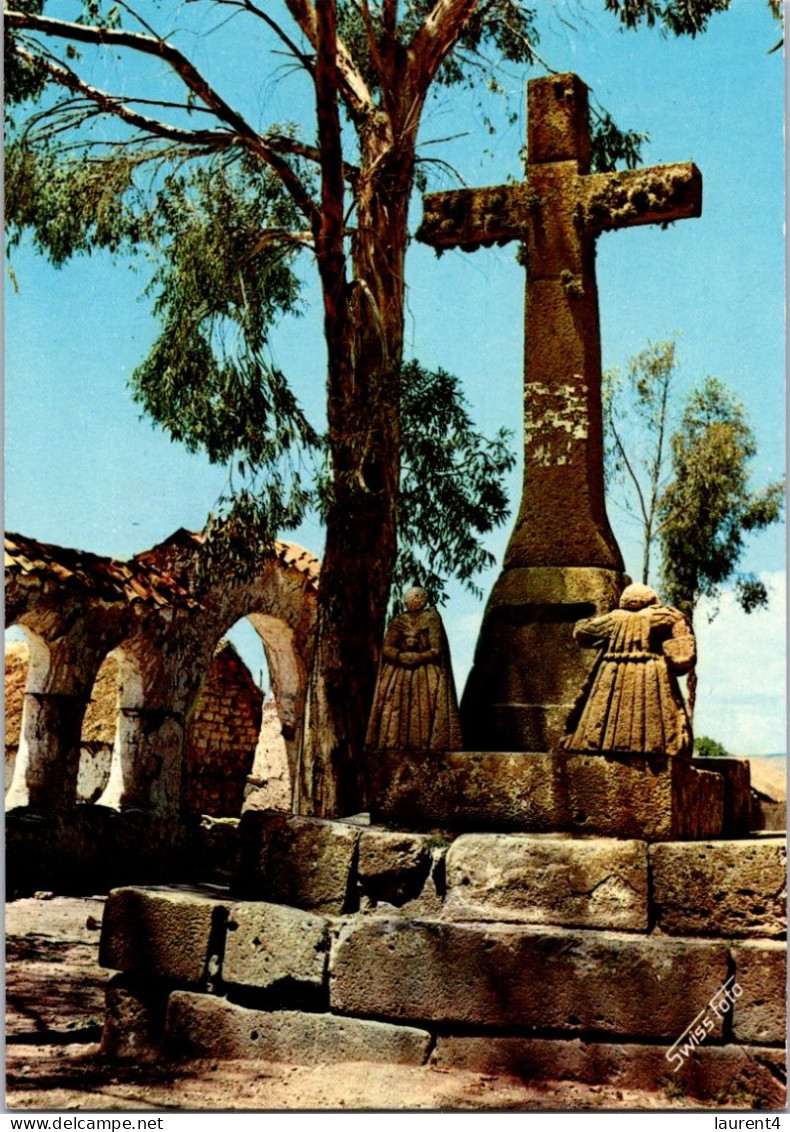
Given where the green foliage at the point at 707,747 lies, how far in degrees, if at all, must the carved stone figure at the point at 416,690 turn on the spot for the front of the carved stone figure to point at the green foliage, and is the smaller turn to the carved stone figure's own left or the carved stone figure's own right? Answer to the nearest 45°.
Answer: approximately 180°

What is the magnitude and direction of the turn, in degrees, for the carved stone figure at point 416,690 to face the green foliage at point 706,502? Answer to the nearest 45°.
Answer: approximately 180°

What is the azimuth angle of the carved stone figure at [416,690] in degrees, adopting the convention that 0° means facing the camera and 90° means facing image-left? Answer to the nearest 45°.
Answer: approximately 0°
